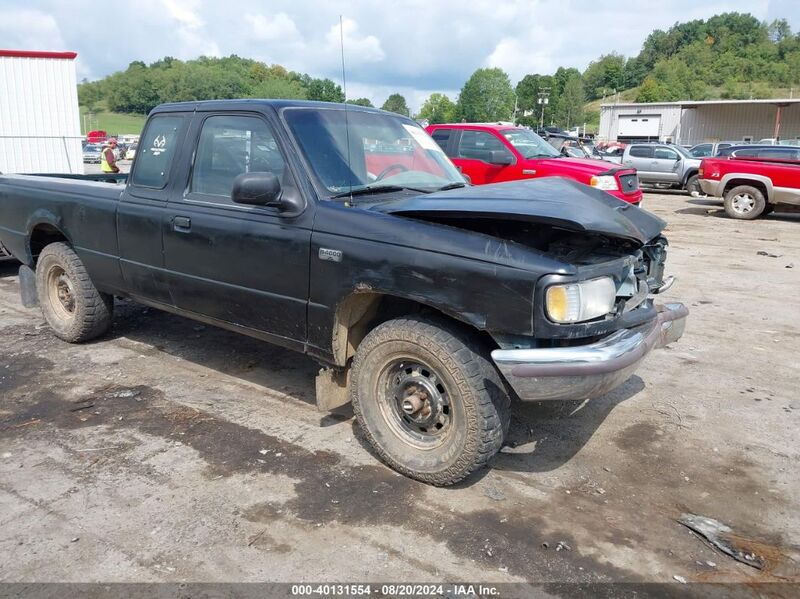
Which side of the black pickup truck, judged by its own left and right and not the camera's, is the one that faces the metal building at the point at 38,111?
back

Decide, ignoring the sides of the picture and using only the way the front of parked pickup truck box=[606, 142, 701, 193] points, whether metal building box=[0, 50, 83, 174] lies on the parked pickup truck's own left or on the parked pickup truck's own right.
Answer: on the parked pickup truck's own right

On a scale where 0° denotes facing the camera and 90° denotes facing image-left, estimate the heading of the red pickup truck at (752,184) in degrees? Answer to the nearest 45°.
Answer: approximately 270°

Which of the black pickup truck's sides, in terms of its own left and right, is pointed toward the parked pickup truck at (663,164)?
left

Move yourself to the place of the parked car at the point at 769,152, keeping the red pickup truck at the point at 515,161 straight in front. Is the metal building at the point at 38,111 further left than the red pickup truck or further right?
right

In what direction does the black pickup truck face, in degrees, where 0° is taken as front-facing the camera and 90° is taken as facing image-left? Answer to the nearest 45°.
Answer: approximately 315°

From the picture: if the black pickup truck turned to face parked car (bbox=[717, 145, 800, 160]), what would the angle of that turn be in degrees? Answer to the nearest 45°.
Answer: approximately 90° to its left

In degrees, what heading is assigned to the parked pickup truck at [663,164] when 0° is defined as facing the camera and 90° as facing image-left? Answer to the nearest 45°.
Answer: approximately 315°
